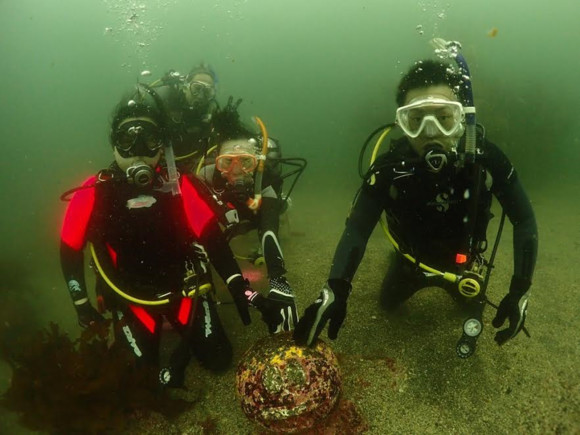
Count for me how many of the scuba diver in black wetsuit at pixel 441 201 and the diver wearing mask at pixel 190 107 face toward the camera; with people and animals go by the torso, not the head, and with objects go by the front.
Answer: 2

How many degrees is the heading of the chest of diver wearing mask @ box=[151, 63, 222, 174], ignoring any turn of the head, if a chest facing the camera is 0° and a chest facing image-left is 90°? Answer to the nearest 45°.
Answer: approximately 0°

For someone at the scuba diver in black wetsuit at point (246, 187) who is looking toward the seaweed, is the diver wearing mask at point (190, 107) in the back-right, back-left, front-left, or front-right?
back-right

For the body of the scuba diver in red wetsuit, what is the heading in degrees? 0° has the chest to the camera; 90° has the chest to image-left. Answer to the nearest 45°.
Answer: approximately 0°

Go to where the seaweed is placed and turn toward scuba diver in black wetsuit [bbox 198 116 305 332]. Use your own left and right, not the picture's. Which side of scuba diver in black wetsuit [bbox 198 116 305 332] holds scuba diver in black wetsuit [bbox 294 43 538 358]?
right

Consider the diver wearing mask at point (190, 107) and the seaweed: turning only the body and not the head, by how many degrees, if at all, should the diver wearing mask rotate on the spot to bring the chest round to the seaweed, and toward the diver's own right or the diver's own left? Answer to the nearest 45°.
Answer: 0° — they already face it
